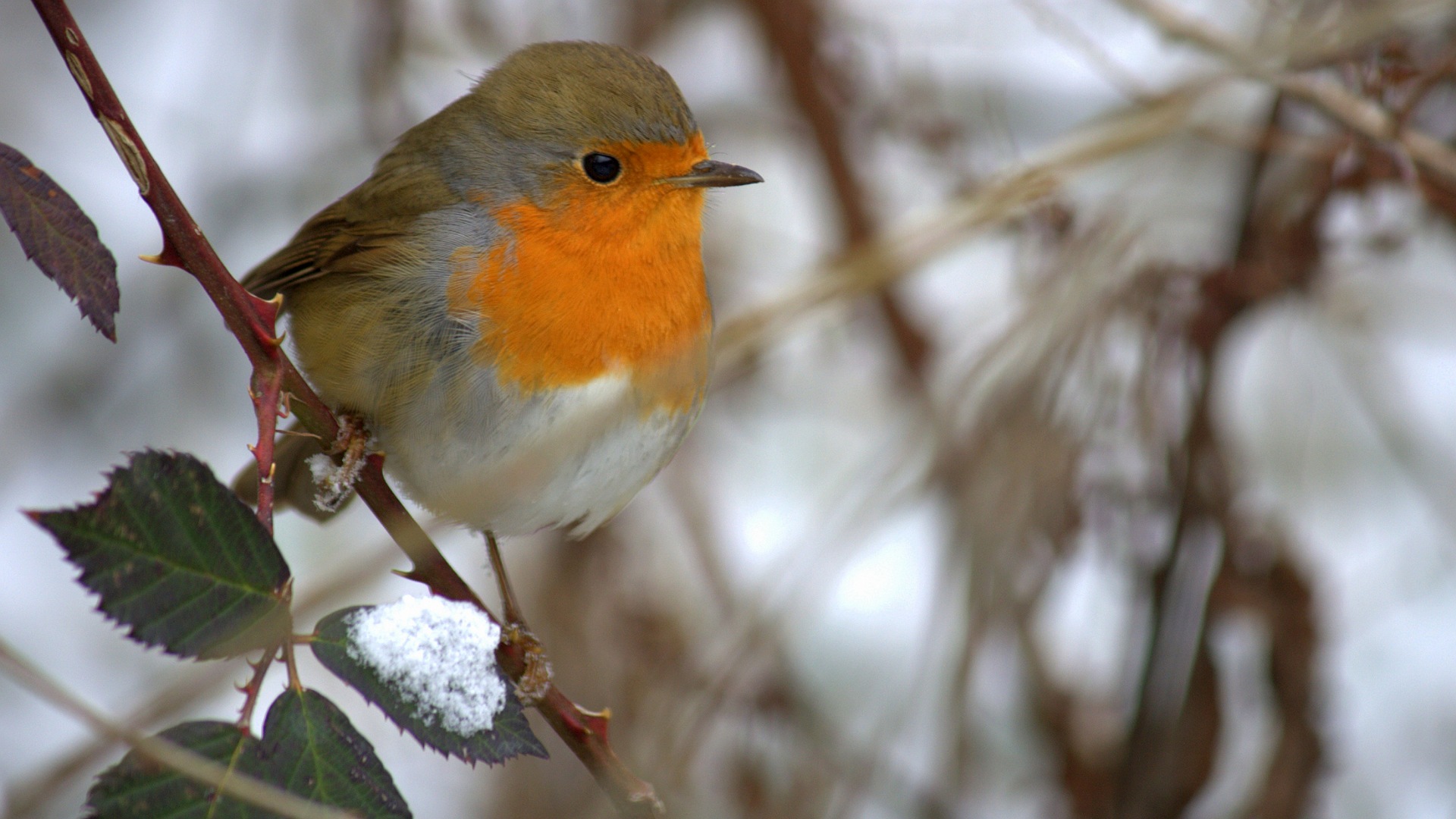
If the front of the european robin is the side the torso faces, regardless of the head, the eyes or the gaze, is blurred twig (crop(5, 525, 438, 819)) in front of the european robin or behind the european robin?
behind

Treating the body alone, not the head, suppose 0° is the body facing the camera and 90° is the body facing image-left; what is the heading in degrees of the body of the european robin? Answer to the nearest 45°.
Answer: approximately 315°

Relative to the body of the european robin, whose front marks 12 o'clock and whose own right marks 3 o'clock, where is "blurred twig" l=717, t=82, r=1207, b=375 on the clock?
The blurred twig is roughly at 10 o'clock from the european robin.
